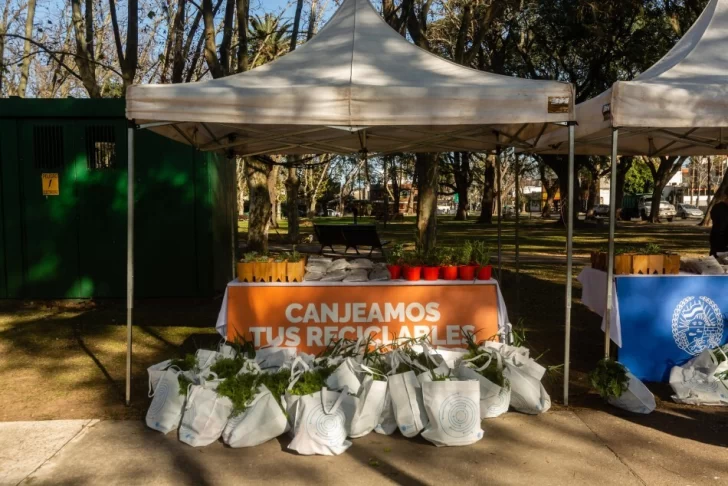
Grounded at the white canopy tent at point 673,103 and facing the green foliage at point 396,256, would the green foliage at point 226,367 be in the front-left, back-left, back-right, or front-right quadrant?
front-left

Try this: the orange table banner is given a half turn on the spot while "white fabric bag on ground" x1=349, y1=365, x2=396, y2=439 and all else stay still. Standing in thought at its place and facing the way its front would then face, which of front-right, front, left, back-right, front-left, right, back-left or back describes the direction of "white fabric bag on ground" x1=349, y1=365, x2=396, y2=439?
back

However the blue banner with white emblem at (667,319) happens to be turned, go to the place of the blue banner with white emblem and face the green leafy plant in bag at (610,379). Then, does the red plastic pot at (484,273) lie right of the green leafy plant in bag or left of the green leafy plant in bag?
right

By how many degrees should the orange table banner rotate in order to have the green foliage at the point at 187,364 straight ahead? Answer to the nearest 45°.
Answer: approximately 45° to its right

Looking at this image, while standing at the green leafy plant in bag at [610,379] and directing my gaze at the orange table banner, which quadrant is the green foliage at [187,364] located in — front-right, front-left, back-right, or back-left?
front-left

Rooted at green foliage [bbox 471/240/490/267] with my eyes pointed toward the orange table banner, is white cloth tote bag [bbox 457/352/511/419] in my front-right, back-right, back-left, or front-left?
front-left

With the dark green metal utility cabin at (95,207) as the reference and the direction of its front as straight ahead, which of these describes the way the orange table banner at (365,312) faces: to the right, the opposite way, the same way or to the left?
the same way

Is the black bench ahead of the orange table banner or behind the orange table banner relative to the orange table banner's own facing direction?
behind

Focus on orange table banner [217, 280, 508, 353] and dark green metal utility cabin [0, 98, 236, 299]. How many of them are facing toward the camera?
2

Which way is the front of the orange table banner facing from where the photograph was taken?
facing the viewer

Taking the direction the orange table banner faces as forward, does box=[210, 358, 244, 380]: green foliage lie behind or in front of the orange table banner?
in front

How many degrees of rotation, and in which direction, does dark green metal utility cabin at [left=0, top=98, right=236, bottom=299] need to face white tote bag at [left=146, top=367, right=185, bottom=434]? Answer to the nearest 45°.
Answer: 0° — it already faces it
